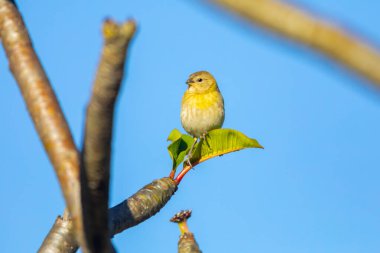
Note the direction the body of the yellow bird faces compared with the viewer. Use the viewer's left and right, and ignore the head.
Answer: facing the viewer and to the left of the viewer

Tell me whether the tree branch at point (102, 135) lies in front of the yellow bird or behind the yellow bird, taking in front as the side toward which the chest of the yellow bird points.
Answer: in front

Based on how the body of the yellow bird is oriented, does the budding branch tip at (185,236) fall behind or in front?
in front

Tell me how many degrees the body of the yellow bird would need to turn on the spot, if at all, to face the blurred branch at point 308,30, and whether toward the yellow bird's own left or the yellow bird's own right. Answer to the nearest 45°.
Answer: approximately 45° to the yellow bird's own left
